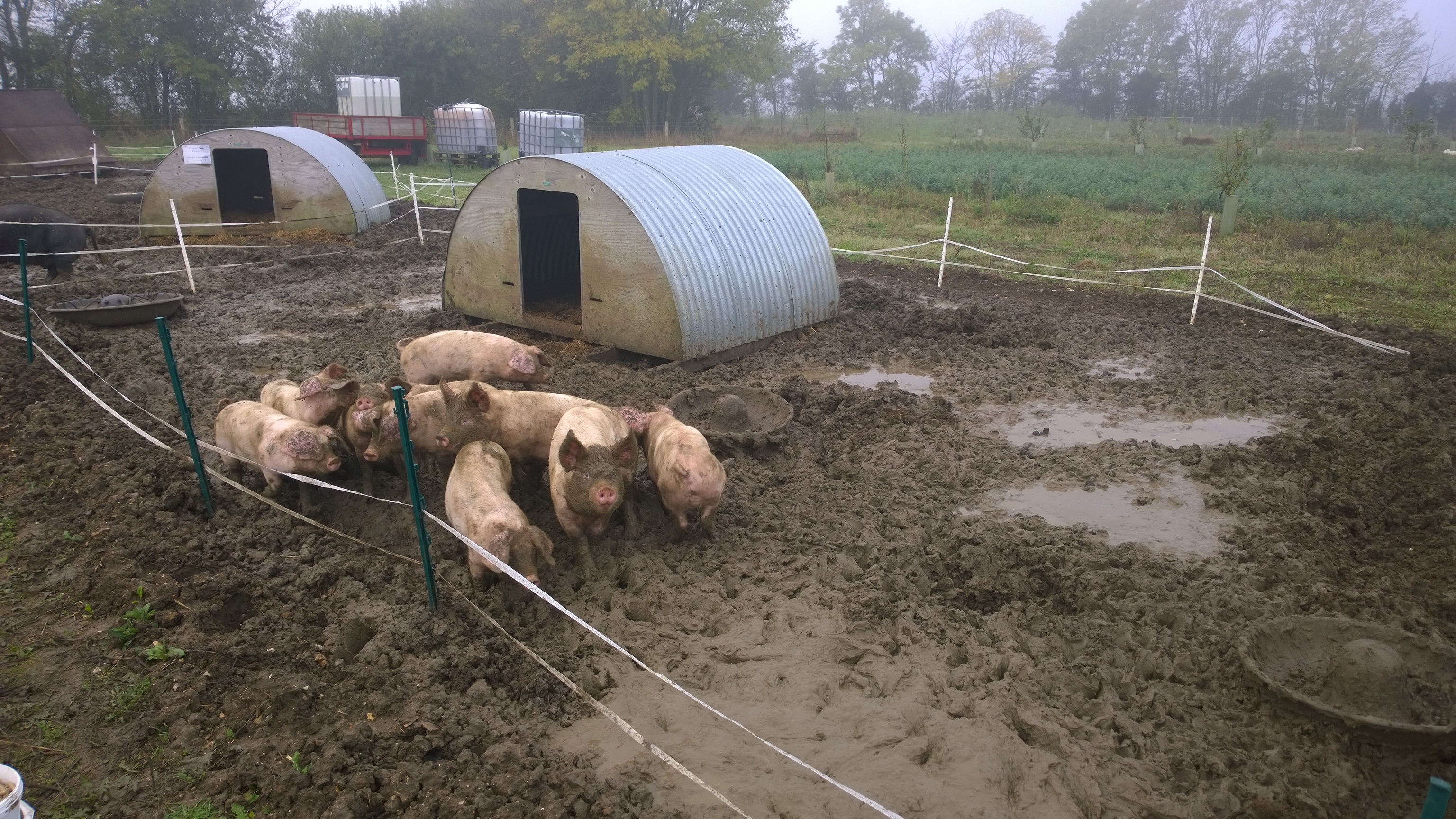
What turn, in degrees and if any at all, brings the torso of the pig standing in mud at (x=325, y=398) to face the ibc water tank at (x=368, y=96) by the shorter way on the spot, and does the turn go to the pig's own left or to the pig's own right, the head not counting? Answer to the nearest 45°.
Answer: approximately 135° to the pig's own left

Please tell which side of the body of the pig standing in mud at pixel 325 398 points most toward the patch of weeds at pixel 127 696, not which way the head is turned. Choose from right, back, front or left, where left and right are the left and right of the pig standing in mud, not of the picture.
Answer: right

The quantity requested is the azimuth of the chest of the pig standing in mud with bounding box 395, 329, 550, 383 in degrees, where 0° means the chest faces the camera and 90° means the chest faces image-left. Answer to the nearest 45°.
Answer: approximately 270°

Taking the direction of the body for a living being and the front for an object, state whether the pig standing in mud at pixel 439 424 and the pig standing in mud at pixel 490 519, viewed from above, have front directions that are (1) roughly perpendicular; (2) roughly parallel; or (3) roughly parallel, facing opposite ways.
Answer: roughly perpendicular

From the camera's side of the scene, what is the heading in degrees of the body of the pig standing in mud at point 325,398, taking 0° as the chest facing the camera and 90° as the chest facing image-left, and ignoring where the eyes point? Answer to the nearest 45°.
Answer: approximately 315°

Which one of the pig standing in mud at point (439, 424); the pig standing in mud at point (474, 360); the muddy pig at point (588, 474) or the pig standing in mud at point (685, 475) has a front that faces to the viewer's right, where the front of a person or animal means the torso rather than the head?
the pig standing in mud at point (474, 360)

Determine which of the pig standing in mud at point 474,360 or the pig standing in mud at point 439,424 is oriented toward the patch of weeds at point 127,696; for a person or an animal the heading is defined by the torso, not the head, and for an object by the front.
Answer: the pig standing in mud at point 439,424

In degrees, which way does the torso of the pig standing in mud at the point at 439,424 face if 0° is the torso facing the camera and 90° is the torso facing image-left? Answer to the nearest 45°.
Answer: approximately 45°

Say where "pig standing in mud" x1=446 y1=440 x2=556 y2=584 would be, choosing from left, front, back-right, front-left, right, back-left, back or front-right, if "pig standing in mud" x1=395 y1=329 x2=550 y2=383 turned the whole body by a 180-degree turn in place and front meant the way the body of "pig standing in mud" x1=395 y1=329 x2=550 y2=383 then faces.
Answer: left

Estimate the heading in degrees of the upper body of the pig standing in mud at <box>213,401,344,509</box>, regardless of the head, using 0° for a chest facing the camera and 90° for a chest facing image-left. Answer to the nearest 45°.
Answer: approximately 315°

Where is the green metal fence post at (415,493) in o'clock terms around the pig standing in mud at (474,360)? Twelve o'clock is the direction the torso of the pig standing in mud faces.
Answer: The green metal fence post is roughly at 3 o'clock from the pig standing in mud.

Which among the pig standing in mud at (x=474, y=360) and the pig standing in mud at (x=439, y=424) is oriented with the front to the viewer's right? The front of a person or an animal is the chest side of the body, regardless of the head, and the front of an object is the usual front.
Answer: the pig standing in mud at (x=474, y=360)

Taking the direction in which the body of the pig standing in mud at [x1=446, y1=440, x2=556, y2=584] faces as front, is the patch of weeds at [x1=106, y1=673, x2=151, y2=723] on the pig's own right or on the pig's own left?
on the pig's own right
